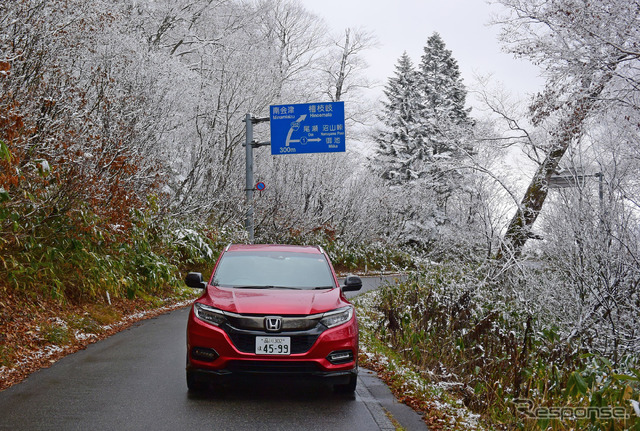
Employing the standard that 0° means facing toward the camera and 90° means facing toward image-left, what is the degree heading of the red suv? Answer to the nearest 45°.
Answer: approximately 0°

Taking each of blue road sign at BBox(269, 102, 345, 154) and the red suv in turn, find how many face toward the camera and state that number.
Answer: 2

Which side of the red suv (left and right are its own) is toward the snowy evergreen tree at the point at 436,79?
back

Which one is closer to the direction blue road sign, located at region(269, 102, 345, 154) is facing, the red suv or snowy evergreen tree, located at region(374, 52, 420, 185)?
the red suv

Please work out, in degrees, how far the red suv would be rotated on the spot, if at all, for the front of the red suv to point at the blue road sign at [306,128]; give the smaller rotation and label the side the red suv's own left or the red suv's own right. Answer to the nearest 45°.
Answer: approximately 180°

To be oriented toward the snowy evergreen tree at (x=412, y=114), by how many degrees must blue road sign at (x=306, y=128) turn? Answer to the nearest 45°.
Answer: approximately 180°

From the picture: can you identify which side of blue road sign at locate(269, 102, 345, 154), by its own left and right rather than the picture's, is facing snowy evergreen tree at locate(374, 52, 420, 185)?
back
